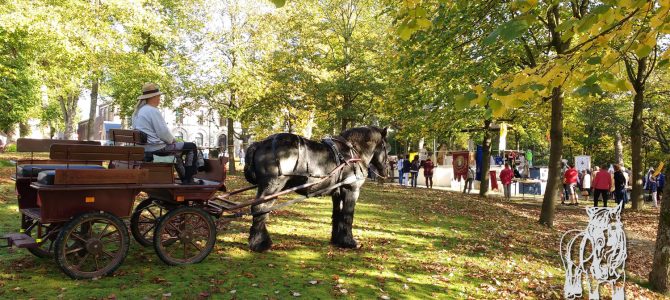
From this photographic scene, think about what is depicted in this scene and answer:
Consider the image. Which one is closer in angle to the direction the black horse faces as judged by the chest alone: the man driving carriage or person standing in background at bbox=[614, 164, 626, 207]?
the person standing in background

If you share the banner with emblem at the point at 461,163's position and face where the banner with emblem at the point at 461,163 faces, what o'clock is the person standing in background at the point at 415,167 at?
The person standing in background is roughly at 3 o'clock from the banner with emblem.

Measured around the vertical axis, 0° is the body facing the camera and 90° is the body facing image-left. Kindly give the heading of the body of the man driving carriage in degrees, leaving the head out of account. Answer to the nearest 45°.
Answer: approximately 270°

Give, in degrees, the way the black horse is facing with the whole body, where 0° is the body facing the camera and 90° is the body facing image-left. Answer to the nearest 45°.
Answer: approximately 270°

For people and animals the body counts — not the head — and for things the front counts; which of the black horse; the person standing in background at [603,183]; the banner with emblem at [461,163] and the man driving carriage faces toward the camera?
the banner with emblem

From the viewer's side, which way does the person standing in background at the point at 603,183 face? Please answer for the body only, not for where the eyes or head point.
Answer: away from the camera

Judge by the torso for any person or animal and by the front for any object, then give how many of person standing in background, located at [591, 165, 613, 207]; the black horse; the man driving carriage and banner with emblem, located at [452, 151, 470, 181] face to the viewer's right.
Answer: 2

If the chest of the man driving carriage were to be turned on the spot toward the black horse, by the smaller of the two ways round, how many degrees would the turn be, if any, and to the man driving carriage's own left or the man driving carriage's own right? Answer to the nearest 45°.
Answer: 0° — they already face it

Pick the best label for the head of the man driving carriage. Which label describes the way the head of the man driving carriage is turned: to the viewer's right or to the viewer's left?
to the viewer's right

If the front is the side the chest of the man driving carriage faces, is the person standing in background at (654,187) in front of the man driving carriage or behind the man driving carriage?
in front

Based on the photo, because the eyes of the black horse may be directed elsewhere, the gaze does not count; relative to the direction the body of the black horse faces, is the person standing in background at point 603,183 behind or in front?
in front
